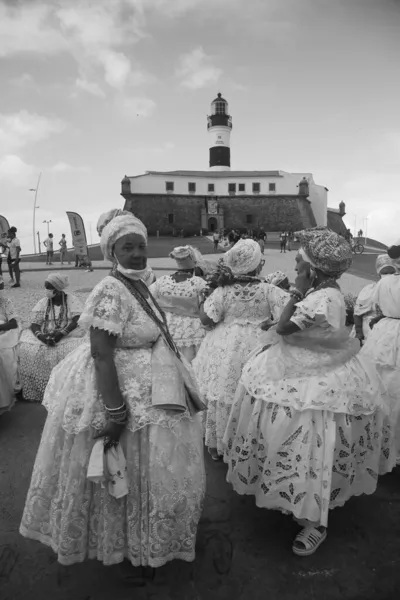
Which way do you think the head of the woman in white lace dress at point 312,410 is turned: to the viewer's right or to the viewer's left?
to the viewer's left

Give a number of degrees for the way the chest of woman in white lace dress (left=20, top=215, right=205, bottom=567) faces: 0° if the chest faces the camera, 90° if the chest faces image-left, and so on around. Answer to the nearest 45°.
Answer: approximately 315°

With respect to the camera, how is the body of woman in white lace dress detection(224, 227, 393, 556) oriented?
to the viewer's left

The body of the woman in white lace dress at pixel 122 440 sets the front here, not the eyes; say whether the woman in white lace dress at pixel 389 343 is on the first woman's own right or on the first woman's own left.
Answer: on the first woman's own left

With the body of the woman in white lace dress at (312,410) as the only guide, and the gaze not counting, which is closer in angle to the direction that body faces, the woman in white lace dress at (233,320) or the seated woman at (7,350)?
the seated woman

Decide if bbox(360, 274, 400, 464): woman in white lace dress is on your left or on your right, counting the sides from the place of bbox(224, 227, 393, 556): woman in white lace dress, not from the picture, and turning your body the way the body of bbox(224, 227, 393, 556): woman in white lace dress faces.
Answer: on your right

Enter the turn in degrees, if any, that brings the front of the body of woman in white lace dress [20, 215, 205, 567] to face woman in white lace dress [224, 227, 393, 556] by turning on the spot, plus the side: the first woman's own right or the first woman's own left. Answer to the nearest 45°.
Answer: approximately 45° to the first woman's own left

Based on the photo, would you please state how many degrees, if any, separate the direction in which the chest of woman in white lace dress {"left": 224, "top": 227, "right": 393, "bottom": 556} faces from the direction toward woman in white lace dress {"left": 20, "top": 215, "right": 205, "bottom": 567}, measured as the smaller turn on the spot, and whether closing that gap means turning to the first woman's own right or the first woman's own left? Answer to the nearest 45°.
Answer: approximately 45° to the first woman's own left
